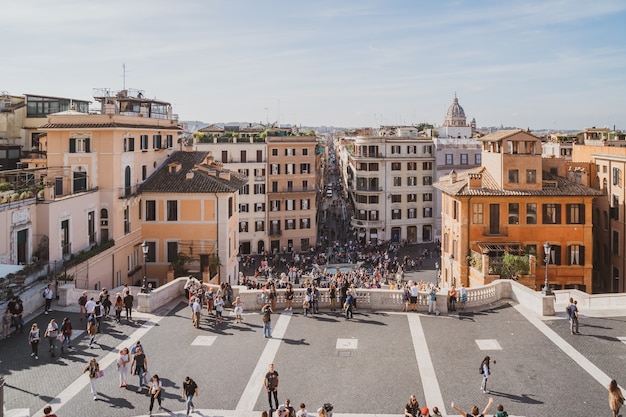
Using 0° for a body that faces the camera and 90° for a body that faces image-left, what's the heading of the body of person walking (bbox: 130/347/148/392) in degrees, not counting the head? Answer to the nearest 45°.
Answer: approximately 0°

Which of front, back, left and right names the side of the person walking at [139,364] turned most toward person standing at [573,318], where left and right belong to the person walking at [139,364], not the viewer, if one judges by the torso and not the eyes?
left

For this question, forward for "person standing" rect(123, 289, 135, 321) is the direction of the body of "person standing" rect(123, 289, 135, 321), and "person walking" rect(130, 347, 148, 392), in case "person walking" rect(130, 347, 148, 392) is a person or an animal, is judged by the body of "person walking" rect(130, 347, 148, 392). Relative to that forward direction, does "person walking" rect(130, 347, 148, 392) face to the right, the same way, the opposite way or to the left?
the opposite way

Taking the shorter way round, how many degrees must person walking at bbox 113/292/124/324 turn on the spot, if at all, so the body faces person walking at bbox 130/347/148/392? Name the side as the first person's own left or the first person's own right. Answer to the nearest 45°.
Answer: approximately 180°

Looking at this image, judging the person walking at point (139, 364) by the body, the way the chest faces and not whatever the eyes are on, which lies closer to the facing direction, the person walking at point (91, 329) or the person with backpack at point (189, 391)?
the person with backpack

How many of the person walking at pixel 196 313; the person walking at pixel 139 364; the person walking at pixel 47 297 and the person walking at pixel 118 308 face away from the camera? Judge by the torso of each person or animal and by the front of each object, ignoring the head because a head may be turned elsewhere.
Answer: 2

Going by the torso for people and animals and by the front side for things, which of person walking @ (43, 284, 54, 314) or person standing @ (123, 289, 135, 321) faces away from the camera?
person standing @ (123, 289, 135, 321)

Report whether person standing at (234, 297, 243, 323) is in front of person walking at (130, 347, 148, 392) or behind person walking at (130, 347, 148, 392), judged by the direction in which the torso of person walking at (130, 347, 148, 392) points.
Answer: behind

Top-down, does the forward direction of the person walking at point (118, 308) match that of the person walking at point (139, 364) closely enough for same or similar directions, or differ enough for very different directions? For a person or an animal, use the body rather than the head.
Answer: very different directions

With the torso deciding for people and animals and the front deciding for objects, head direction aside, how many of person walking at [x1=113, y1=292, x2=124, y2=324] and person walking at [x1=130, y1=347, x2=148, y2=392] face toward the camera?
1

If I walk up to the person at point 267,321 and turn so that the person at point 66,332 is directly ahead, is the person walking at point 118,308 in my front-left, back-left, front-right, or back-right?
front-right

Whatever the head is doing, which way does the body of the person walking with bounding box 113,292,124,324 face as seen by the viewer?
away from the camera

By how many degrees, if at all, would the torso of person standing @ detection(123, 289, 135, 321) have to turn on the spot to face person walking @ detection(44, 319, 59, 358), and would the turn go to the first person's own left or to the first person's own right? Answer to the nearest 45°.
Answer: approximately 135° to the first person's own left

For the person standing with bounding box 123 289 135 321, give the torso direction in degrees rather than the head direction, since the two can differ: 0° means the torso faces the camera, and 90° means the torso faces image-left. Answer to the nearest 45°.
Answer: approximately 180°
